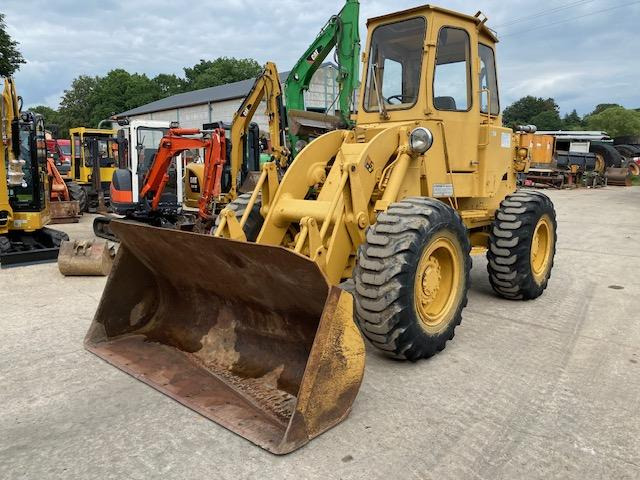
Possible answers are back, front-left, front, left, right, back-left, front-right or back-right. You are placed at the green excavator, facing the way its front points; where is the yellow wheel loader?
right

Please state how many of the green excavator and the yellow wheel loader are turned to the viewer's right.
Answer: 1

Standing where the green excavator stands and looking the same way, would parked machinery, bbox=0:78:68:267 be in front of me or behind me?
behind

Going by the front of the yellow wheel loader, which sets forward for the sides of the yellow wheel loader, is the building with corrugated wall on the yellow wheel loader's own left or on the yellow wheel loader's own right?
on the yellow wheel loader's own right

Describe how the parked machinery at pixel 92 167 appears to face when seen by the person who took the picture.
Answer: facing the viewer and to the right of the viewer

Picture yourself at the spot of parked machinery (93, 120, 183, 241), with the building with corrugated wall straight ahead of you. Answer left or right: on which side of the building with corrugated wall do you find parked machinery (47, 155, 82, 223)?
left

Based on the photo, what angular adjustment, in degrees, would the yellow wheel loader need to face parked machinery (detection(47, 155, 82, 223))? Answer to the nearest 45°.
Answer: approximately 90° to its right

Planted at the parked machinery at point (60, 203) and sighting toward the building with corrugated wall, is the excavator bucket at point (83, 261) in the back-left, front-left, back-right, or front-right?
back-right

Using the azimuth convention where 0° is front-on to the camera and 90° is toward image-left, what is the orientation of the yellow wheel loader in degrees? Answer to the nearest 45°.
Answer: approximately 45°
